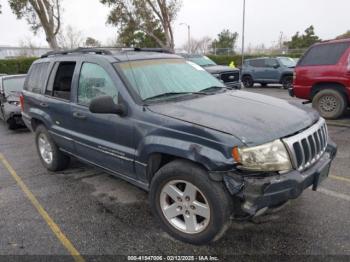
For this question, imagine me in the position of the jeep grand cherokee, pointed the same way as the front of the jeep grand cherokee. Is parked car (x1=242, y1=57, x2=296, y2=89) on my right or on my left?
on my left

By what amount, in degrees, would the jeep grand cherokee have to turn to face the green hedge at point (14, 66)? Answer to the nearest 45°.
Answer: approximately 180°

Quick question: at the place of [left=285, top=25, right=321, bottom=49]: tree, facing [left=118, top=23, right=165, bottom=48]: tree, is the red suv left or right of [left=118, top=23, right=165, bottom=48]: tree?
left

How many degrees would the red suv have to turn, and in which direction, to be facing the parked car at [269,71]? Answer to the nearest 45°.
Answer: approximately 90° to its left

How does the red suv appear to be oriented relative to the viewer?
to the viewer's right

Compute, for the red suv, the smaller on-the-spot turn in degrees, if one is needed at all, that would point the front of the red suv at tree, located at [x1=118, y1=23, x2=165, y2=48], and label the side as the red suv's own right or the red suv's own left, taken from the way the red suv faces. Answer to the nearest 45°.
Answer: approximately 135° to the red suv's own left

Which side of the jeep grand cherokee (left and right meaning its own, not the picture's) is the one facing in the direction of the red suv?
left

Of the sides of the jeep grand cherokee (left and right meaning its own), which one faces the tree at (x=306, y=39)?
left
